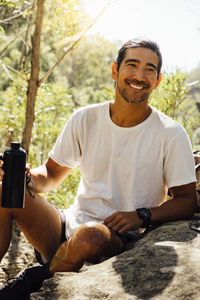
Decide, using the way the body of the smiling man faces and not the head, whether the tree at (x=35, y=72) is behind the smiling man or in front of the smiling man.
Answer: behind

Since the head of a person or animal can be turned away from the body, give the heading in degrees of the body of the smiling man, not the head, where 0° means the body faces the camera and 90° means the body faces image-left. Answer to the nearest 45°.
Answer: approximately 0°
